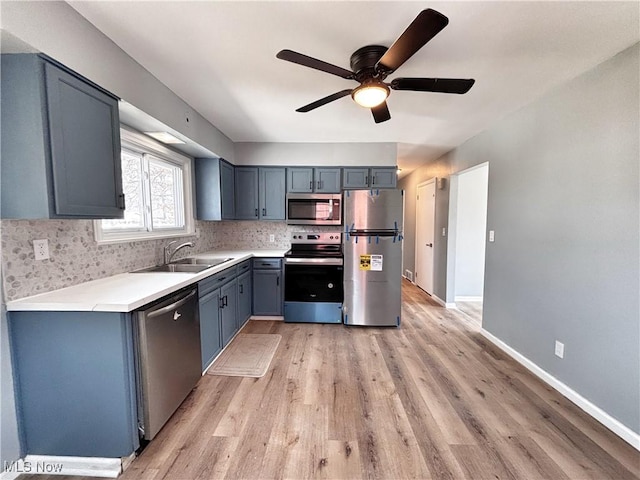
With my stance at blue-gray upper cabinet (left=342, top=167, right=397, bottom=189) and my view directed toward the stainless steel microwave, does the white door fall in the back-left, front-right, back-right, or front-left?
back-right

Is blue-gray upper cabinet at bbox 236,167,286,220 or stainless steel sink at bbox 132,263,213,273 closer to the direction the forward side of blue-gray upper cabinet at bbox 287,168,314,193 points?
the stainless steel sink

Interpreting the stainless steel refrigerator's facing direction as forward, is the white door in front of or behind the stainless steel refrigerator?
behind

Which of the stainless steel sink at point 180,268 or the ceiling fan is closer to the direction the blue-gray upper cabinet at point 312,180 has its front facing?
the ceiling fan

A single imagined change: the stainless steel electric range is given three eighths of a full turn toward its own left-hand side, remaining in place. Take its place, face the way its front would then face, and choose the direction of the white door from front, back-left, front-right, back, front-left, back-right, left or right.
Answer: front

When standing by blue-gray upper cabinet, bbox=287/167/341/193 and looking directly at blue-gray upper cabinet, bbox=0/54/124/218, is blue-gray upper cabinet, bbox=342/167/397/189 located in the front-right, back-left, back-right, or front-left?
back-left

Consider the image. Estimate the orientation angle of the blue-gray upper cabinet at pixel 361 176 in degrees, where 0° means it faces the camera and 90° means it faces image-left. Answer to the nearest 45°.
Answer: approximately 0°

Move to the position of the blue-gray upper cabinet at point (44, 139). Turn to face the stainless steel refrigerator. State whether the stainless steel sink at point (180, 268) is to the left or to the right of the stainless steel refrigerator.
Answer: left

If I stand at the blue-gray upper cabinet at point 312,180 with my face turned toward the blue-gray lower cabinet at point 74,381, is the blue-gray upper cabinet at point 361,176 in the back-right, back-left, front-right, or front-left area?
back-left

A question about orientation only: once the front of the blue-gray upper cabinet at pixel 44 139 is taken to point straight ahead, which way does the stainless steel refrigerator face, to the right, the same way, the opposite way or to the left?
to the right

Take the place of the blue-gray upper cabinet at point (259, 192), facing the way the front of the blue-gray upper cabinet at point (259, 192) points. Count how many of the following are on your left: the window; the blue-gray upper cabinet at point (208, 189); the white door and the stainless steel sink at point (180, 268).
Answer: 1
